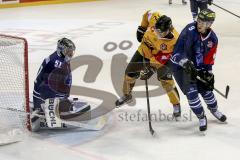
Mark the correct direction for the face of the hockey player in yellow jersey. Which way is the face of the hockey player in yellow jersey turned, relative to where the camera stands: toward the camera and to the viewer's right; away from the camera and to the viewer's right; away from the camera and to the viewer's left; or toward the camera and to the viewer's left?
toward the camera and to the viewer's left

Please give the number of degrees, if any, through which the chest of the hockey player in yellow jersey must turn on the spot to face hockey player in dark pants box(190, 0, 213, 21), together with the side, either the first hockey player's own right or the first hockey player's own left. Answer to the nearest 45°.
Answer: approximately 180°

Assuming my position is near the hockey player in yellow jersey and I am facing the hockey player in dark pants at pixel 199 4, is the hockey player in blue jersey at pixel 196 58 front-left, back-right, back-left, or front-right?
back-right
